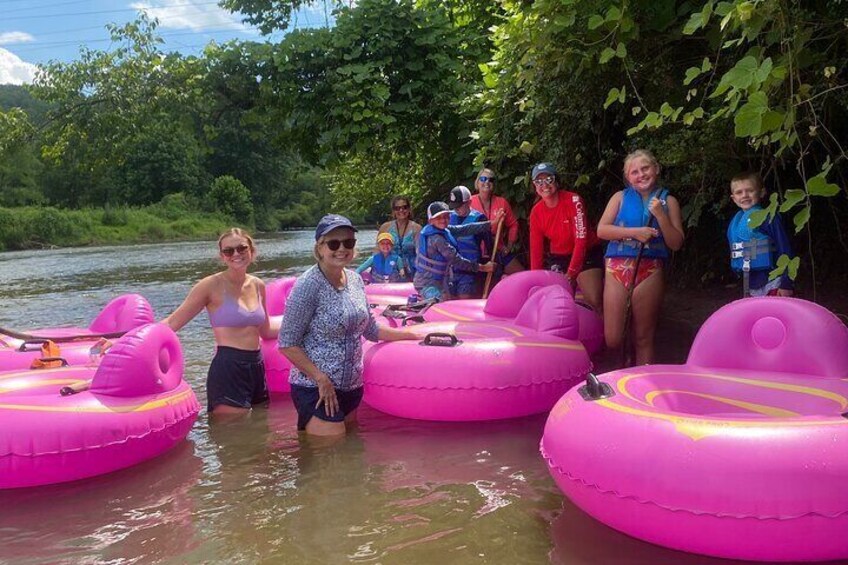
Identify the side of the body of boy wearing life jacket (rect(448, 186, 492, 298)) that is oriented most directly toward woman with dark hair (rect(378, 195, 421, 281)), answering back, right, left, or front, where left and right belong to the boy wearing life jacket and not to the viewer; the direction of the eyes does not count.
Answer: right

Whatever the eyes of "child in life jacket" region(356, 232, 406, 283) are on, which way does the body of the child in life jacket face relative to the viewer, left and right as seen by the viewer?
facing the viewer

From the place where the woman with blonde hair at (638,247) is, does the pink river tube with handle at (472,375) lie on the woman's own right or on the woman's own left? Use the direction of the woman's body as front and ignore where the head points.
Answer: on the woman's own right

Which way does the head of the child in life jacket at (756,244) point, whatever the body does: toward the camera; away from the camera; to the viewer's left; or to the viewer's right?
toward the camera

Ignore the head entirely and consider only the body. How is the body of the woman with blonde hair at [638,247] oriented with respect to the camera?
toward the camera

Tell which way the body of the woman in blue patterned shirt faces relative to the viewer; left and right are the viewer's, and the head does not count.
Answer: facing the viewer and to the right of the viewer

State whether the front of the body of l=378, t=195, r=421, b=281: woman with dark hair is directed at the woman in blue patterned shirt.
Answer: yes

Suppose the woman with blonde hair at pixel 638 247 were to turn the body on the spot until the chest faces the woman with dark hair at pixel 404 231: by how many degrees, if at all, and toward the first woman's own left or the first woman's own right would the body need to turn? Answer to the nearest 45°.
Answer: approximately 135° to the first woman's own right

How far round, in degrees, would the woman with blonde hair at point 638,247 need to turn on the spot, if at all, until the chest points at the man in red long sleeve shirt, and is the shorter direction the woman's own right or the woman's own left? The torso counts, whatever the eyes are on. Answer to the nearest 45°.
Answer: approximately 135° to the woman's own right

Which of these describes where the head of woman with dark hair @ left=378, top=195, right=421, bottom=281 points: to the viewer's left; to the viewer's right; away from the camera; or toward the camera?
toward the camera

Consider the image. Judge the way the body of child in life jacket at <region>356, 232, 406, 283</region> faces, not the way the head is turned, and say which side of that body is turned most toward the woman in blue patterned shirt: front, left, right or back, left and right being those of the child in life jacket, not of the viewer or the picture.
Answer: front
